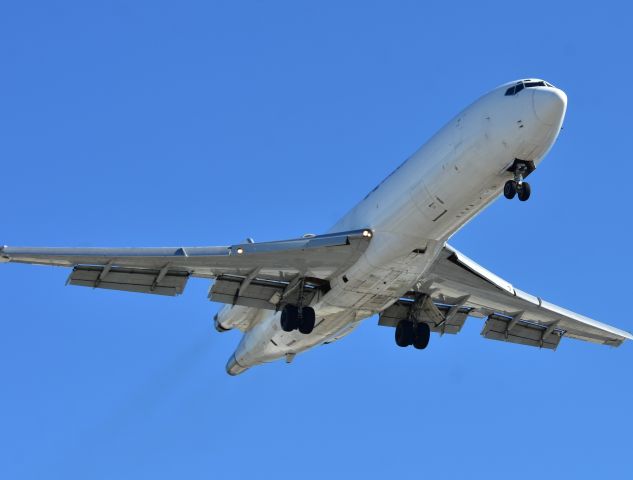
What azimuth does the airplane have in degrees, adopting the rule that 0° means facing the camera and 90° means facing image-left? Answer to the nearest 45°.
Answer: approximately 315°
